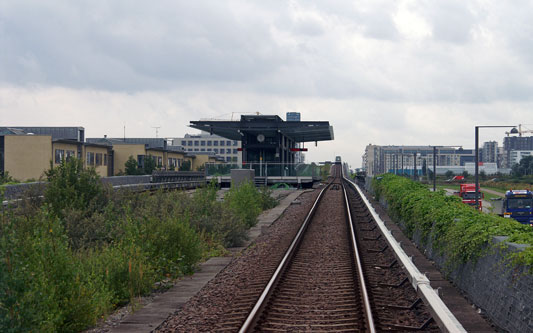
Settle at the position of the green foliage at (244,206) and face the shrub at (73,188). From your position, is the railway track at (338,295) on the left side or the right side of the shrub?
left

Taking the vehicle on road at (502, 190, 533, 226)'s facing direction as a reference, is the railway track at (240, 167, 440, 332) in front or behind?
in front

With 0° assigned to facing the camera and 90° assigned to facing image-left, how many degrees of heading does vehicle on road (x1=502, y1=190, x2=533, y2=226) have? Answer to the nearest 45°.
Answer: approximately 0°

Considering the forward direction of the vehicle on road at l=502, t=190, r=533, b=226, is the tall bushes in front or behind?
in front

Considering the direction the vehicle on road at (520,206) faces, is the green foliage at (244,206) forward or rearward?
forward

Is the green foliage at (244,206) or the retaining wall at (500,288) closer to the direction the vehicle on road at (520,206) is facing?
the retaining wall
